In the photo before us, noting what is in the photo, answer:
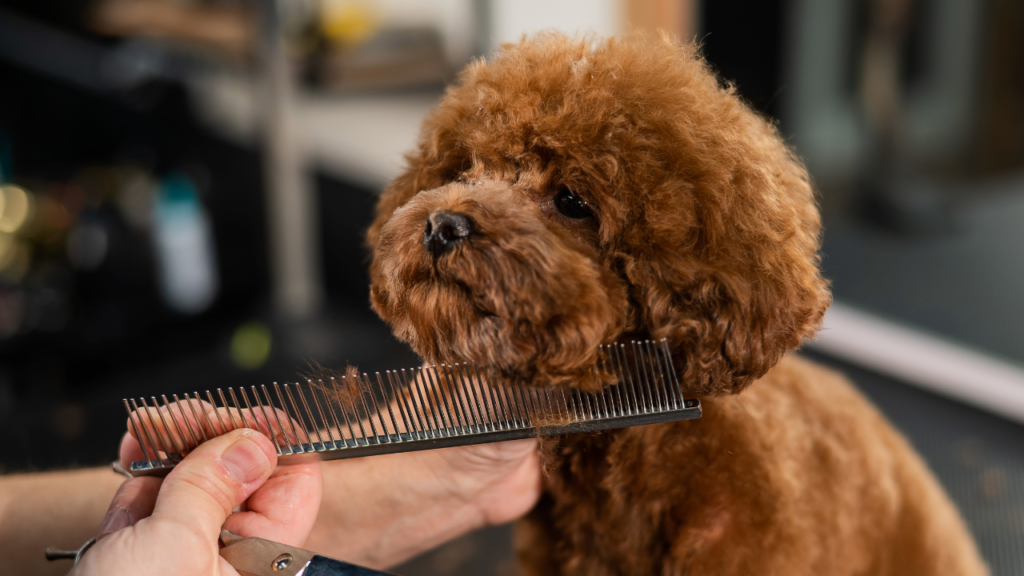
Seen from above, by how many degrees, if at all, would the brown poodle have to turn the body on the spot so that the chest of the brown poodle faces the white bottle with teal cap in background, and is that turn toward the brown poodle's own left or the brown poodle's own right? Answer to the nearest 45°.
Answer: approximately 90° to the brown poodle's own right

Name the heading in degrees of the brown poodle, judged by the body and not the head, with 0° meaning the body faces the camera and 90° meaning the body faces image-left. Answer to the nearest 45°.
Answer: approximately 45°
